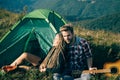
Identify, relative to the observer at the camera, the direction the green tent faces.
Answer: facing the viewer
